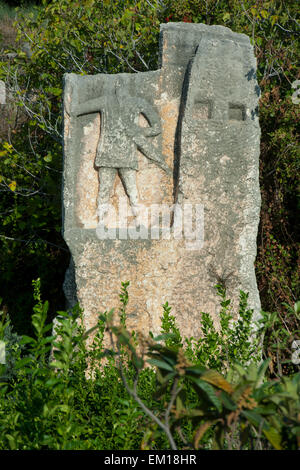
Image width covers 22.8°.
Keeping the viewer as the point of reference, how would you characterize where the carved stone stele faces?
facing the viewer
